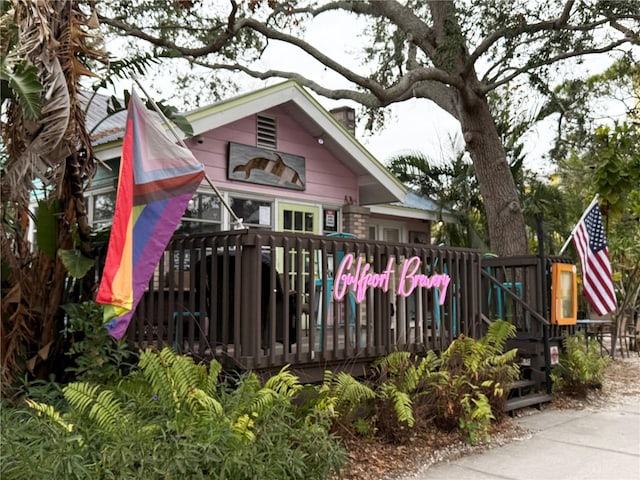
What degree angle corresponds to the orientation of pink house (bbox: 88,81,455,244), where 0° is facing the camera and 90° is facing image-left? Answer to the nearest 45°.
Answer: approximately 315°

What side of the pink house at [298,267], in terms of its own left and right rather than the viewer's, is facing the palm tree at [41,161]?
right

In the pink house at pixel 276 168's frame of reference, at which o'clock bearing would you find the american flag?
The american flag is roughly at 11 o'clock from the pink house.

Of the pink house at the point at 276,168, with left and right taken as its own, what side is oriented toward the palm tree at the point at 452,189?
left

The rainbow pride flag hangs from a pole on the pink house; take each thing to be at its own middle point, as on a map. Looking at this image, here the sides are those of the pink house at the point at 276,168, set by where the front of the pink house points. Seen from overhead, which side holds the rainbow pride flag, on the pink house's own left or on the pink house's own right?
on the pink house's own right

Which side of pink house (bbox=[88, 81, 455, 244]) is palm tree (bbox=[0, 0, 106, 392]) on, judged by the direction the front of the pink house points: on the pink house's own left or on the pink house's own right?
on the pink house's own right

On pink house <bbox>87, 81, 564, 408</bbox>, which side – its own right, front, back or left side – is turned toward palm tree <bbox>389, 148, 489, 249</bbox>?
left

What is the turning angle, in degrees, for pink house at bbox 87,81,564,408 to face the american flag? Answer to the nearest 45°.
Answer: approximately 45° to its left
